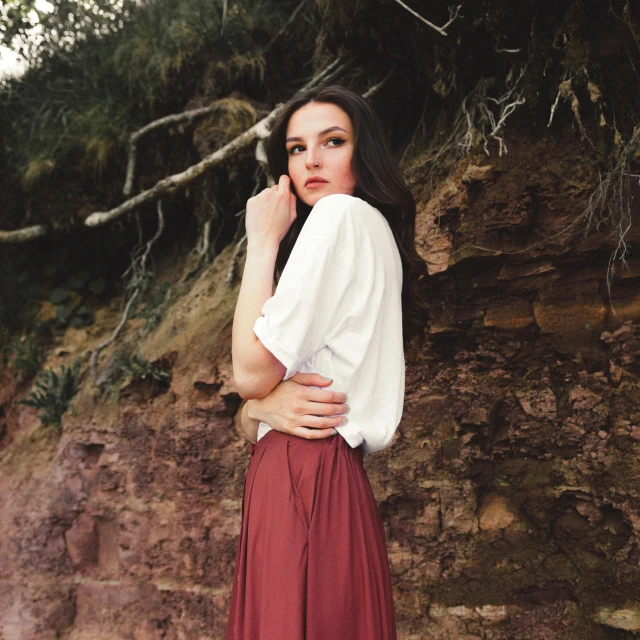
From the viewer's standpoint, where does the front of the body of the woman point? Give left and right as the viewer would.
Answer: facing to the left of the viewer

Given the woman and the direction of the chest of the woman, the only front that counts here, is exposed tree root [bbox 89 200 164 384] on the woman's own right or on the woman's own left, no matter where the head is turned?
on the woman's own right

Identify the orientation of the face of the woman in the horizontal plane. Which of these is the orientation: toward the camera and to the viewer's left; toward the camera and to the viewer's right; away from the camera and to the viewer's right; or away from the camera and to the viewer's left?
toward the camera and to the viewer's left

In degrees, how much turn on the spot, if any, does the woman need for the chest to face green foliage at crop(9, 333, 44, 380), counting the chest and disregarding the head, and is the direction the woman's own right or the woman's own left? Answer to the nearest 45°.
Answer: approximately 45° to the woman's own right

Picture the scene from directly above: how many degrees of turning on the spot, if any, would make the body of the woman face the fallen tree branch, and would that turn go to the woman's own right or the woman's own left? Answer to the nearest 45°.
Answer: approximately 45° to the woman's own right

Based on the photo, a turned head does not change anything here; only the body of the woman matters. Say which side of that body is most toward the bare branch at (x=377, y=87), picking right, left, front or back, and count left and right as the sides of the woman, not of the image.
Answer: right

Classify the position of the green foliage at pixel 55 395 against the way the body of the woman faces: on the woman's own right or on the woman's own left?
on the woman's own right
